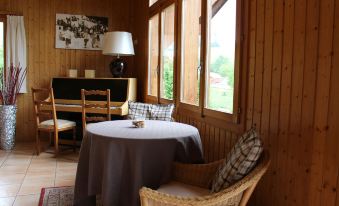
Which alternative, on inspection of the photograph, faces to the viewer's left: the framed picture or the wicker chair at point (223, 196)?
the wicker chair

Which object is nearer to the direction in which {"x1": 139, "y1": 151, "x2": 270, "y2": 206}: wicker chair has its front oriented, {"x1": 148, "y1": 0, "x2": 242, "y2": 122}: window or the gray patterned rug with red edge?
the gray patterned rug with red edge

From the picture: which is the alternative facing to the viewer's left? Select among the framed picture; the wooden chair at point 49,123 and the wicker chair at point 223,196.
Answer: the wicker chair

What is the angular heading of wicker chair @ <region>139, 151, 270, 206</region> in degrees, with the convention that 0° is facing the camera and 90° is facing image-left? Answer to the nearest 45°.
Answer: approximately 90°

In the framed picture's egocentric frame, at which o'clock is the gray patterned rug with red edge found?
The gray patterned rug with red edge is roughly at 12 o'clock from the framed picture.

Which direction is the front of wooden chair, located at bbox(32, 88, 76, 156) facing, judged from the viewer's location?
facing away from the viewer and to the right of the viewer

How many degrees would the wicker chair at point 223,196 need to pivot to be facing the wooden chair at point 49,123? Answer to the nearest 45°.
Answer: approximately 45° to its right

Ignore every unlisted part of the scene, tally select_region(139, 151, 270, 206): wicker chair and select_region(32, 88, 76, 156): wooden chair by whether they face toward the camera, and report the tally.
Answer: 0

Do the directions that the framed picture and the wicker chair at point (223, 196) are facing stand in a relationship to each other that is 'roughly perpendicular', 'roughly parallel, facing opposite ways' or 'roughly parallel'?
roughly perpendicular
